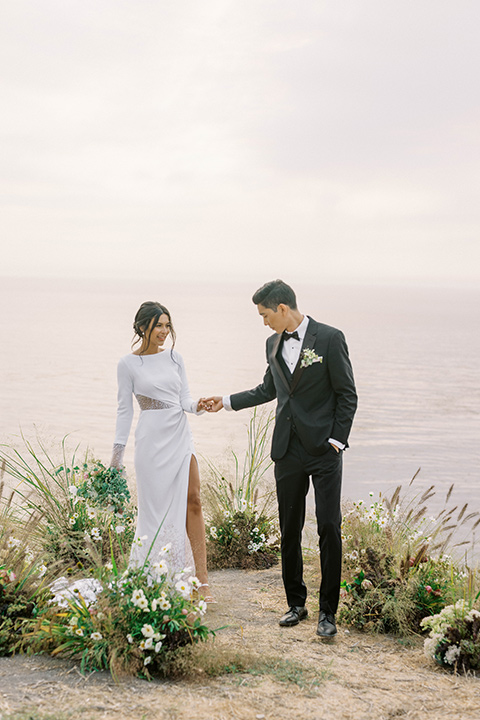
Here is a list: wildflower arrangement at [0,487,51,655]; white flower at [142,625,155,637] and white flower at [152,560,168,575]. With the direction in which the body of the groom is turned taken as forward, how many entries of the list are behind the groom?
0

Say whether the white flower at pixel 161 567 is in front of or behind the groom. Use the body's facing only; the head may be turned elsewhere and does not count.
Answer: in front

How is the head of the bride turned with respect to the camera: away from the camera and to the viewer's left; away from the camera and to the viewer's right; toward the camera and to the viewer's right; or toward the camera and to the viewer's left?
toward the camera and to the viewer's right

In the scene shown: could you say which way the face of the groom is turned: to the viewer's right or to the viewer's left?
to the viewer's left

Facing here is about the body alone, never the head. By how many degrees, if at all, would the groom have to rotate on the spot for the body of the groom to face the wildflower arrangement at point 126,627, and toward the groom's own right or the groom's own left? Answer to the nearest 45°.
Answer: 0° — they already face it

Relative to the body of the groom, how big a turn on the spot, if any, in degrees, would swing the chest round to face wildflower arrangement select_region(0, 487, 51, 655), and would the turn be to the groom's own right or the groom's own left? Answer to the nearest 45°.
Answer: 0° — they already face it

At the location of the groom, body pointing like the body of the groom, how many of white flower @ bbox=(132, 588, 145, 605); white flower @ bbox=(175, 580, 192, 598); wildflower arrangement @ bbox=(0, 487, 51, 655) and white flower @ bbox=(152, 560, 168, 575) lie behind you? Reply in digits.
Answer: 0

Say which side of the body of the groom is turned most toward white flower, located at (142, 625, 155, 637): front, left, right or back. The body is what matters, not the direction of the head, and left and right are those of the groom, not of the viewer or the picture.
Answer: front

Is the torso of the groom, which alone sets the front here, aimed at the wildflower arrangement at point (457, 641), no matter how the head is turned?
no

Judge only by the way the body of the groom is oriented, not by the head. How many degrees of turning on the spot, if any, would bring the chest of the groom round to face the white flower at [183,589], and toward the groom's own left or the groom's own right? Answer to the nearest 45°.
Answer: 0° — they already face it

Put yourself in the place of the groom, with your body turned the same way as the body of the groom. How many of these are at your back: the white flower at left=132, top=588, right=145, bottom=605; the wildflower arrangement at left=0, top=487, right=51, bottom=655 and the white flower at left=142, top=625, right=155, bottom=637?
0

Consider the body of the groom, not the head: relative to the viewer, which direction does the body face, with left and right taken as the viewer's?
facing the viewer and to the left of the viewer

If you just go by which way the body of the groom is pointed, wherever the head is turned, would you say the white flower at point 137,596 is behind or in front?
in front
